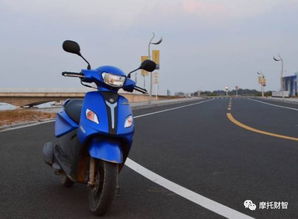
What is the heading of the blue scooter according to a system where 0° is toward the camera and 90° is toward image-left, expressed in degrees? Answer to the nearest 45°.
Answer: approximately 315°
